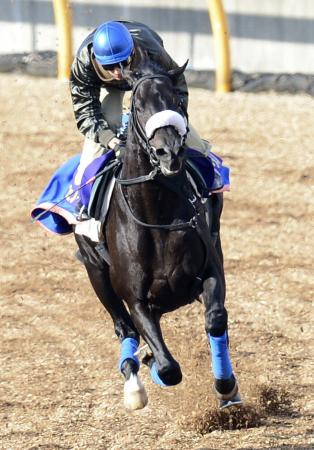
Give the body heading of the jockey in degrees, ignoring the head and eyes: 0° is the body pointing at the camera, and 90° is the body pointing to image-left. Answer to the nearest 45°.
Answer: approximately 0°

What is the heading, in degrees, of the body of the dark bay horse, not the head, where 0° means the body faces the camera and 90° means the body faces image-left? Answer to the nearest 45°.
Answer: approximately 0°
